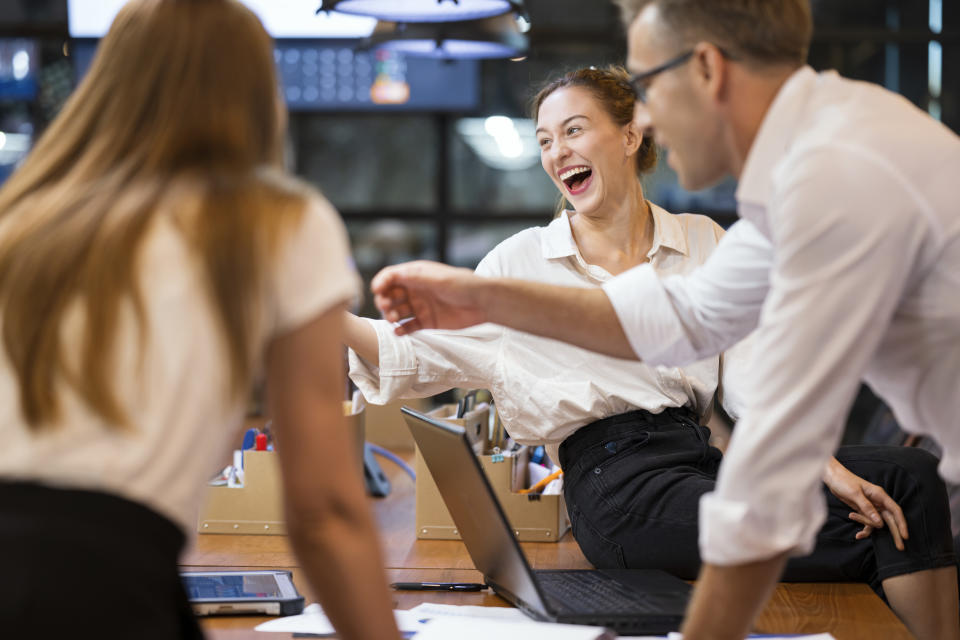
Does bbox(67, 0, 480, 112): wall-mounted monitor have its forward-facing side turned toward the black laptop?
yes

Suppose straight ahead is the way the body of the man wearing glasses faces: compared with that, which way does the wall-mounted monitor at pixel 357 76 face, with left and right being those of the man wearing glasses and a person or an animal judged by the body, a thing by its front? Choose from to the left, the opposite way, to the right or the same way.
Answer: to the left

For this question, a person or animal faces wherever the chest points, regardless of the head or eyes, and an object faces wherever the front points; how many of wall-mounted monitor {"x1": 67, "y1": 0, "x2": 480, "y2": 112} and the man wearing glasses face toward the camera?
1

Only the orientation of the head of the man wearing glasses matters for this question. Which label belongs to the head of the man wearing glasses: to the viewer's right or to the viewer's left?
to the viewer's left

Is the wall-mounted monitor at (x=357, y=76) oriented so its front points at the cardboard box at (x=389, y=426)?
yes

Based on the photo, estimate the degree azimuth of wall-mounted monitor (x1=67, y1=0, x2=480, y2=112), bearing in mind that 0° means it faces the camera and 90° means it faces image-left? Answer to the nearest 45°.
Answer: approximately 0°

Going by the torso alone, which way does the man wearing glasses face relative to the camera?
to the viewer's left

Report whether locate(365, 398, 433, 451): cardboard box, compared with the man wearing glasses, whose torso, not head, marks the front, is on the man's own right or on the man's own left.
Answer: on the man's own right
